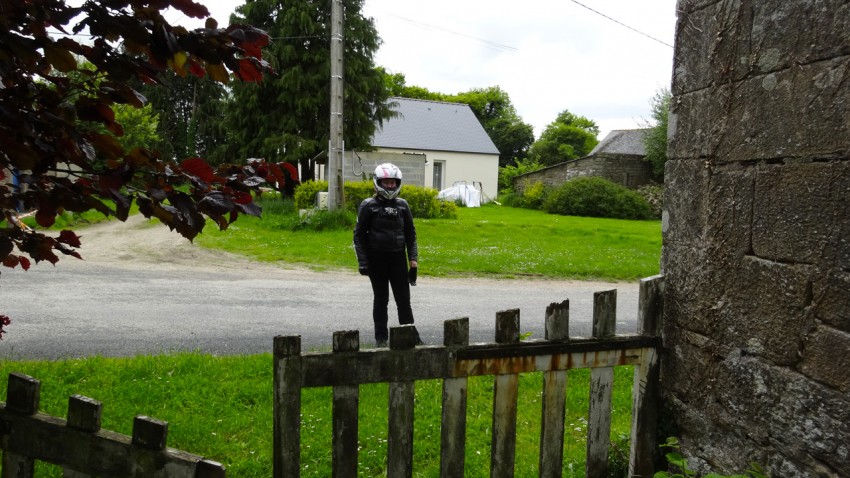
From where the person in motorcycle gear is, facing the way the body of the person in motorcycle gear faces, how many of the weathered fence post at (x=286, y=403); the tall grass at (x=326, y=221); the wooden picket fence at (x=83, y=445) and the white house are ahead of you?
2

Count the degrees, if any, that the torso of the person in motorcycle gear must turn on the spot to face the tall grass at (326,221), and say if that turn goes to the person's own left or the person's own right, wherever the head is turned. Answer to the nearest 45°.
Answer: approximately 180°

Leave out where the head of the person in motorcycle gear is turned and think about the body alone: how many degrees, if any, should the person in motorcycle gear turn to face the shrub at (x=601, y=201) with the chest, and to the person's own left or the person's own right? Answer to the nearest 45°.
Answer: approximately 135° to the person's own left

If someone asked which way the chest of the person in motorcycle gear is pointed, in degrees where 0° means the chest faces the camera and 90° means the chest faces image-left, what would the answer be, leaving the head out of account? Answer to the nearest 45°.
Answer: approximately 0°

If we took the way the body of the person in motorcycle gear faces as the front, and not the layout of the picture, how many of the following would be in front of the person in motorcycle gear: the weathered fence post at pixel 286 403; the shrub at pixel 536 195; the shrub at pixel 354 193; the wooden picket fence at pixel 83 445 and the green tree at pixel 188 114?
2

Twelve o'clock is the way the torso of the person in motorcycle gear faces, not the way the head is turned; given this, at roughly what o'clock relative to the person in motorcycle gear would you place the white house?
The white house is roughly at 6 o'clock from the person in motorcycle gear.

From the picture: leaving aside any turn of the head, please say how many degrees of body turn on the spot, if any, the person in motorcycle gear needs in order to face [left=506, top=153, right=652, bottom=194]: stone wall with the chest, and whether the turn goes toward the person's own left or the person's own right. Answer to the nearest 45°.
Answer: approximately 135° to the person's own left

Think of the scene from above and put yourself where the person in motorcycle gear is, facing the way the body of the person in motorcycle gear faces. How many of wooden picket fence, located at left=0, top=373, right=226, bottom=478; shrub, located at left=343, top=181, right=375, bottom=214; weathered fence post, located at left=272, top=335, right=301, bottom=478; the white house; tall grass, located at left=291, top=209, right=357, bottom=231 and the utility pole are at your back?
4

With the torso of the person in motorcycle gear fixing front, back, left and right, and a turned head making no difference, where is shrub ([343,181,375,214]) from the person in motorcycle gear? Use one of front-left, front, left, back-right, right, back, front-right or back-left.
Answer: back

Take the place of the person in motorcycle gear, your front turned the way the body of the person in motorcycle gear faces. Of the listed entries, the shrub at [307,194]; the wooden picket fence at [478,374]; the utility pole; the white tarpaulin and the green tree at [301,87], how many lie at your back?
4

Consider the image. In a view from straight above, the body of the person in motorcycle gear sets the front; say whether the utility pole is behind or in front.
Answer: behind

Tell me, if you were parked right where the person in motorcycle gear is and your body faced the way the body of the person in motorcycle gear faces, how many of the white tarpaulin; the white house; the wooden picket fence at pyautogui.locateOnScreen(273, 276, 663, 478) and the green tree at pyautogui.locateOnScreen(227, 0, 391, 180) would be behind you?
3

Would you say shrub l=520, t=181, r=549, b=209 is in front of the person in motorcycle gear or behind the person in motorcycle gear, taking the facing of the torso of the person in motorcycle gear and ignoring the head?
behind

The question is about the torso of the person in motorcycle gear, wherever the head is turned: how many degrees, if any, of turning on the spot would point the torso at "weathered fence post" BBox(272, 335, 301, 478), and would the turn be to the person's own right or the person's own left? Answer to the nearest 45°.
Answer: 0° — they already face it

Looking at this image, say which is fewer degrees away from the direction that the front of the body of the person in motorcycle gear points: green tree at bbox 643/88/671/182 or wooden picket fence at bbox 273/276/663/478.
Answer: the wooden picket fence

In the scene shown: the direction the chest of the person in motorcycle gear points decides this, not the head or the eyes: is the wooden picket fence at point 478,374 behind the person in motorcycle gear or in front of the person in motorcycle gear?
in front

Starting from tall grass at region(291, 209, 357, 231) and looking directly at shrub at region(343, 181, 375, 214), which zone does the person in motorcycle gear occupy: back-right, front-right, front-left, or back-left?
back-right
